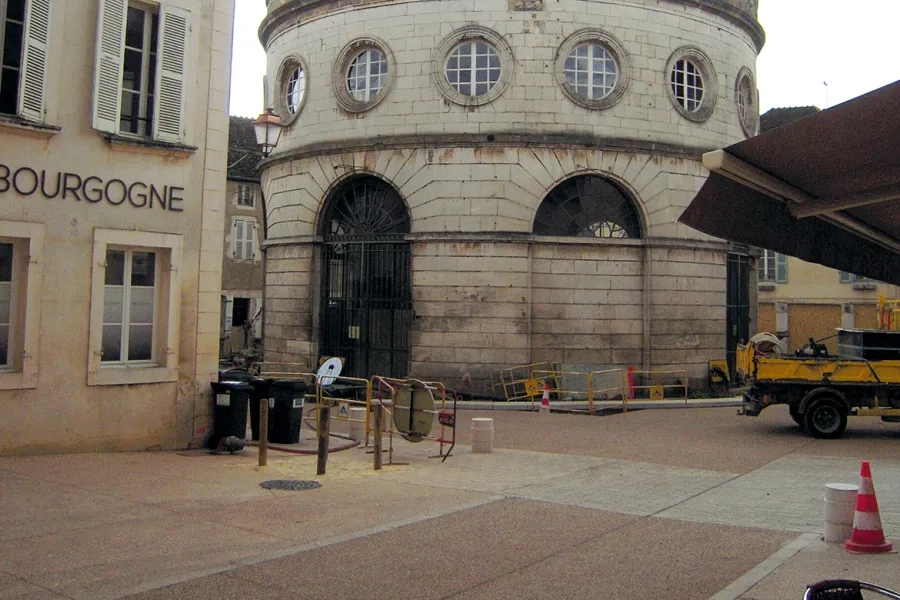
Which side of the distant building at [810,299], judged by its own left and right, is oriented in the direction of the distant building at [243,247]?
right

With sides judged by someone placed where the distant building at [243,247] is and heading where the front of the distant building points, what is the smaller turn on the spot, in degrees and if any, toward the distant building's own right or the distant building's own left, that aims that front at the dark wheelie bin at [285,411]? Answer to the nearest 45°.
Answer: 0° — it already faces it

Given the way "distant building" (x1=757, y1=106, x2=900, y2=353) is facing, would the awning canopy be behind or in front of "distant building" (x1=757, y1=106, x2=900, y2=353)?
in front

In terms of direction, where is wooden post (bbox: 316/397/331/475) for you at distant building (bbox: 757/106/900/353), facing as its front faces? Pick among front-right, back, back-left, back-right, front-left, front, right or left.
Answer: front

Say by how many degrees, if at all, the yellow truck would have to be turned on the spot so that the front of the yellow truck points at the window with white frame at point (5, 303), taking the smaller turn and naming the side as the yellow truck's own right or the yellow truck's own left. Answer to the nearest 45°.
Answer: approximately 135° to the yellow truck's own right

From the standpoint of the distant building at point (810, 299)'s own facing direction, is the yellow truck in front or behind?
in front

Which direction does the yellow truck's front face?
to the viewer's right

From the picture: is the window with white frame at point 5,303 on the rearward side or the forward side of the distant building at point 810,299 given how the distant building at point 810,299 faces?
on the forward side

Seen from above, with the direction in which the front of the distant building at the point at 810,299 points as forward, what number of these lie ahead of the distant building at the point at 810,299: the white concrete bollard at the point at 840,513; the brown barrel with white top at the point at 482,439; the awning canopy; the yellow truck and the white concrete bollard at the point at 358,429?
5

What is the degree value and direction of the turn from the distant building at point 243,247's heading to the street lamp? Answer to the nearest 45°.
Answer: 0° — it already faces it

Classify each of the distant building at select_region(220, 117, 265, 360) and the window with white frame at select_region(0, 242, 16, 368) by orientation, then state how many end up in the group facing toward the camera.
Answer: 2

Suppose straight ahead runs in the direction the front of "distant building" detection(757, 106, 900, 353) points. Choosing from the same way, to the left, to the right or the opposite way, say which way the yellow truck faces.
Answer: to the left

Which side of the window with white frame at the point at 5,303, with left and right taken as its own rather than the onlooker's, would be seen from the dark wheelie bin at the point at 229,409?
left

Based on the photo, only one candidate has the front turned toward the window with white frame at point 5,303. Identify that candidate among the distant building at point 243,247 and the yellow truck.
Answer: the distant building

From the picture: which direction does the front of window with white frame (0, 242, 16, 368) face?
toward the camera
